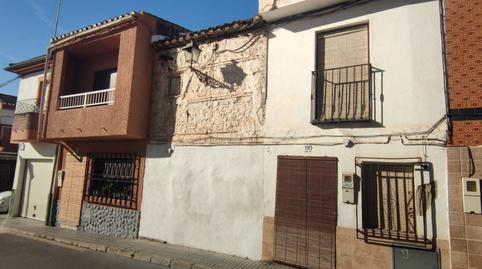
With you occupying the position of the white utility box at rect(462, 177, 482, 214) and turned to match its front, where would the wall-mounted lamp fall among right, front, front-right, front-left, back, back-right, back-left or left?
right

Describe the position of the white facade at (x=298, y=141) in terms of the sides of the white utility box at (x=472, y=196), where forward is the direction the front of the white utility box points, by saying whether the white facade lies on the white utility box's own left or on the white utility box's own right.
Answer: on the white utility box's own right

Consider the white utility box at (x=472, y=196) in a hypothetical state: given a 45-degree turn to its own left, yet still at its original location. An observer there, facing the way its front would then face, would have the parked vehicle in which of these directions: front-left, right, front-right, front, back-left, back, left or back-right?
back-right

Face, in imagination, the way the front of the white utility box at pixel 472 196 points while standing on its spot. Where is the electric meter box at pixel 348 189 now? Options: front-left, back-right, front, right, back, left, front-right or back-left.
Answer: right

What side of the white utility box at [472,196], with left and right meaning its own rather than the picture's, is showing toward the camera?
front

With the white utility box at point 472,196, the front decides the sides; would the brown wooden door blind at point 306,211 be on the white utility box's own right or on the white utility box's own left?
on the white utility box's own right
